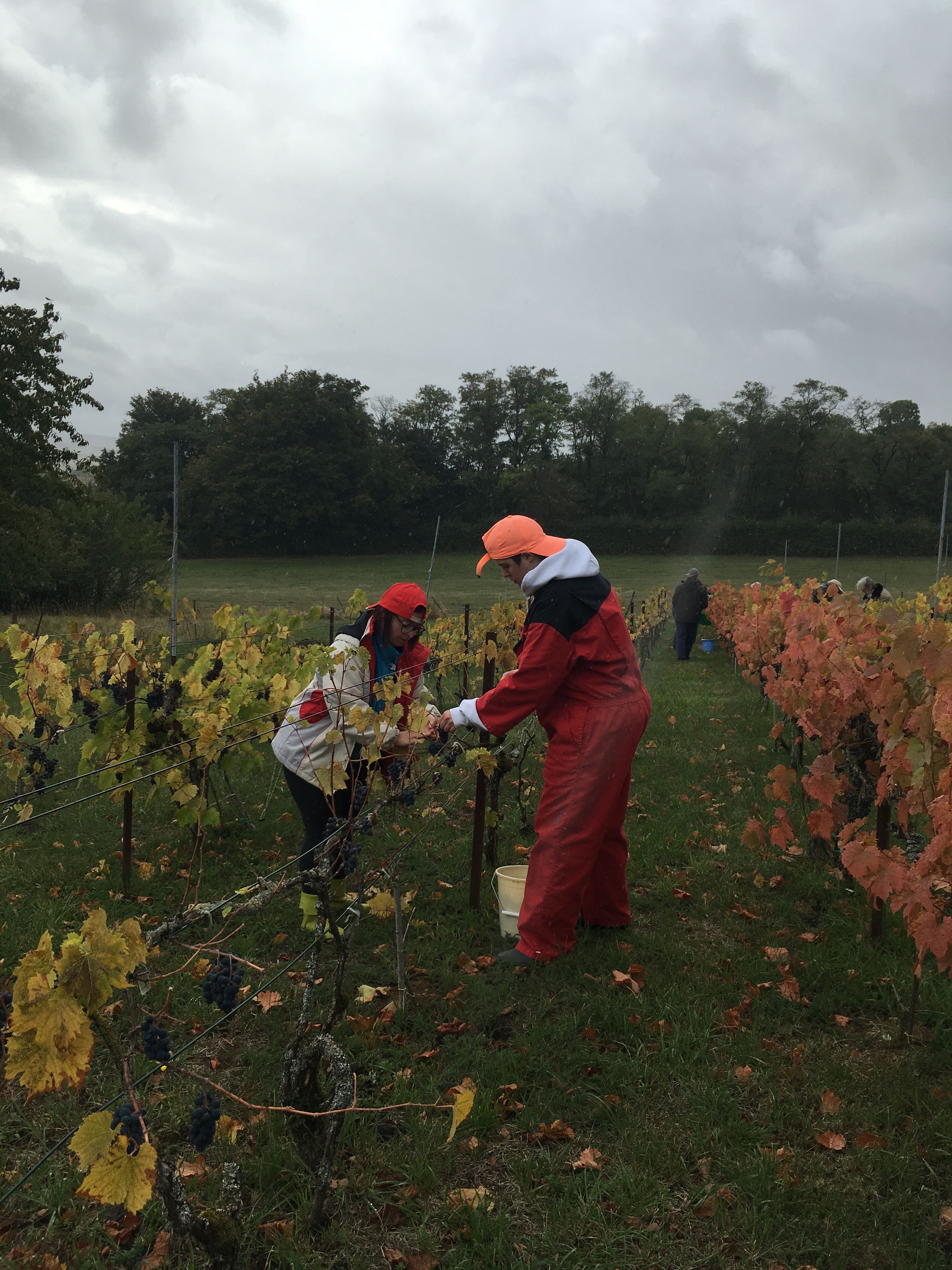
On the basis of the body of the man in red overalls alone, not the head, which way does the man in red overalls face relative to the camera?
to the viewer's left

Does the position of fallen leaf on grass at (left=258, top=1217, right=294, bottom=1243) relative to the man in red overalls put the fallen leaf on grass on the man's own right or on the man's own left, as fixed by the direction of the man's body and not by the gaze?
on the man's own left

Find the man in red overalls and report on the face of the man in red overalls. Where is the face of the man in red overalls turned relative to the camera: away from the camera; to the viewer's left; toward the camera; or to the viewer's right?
to the viewer's left

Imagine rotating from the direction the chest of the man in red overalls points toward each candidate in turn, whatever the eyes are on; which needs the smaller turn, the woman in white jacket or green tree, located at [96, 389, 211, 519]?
the woman in white jacket

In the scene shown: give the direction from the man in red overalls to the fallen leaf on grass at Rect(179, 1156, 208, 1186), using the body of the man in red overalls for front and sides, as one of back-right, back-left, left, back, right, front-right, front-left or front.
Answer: front-left

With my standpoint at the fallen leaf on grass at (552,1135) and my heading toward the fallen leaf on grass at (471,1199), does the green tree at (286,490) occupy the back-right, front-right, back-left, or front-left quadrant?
back-right

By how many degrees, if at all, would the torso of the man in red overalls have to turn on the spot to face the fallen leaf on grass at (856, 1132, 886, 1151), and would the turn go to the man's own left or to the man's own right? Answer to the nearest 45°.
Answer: approximately 135° to the man's own left

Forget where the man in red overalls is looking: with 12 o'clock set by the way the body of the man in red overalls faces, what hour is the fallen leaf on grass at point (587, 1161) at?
The fallen leaf on grass is roughly at 9 o'clock from the man in red overalls.
